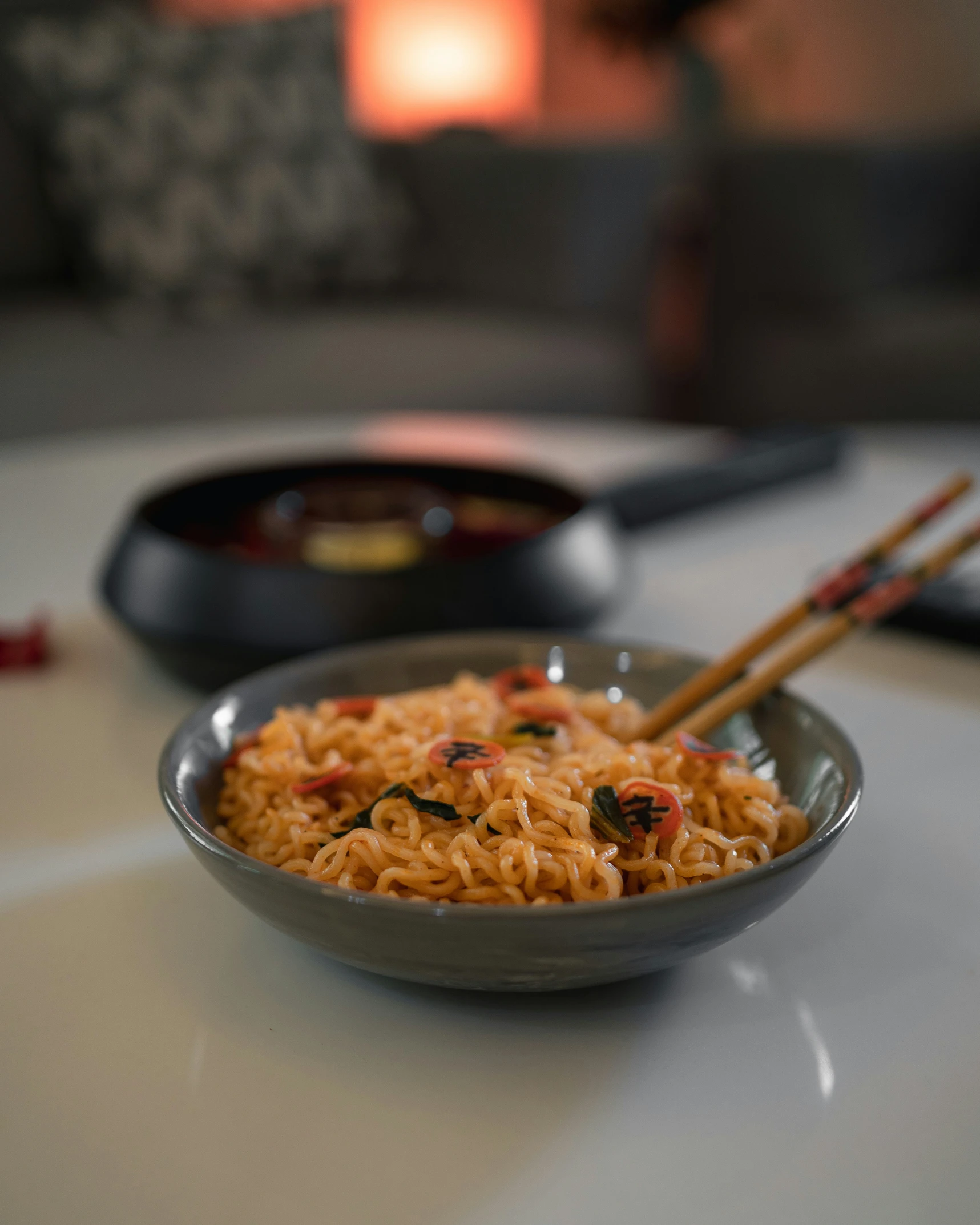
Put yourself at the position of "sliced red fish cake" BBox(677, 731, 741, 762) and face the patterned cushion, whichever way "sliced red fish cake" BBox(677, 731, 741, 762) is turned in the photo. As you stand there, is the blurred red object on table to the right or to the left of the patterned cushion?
left

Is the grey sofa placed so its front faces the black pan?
yes

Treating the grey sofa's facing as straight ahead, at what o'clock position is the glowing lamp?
The glowing lamp is roughly at 6 o'clock from the grey sofa.

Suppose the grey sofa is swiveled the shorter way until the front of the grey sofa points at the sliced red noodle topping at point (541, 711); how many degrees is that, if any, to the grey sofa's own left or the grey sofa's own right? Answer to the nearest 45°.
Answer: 0° — it already faces it

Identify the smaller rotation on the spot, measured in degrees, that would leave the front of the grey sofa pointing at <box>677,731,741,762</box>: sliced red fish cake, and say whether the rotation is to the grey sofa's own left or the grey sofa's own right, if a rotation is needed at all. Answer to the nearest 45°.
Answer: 0° — it already faces it

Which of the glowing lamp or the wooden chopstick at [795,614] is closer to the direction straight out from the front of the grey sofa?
the wooden chopstick

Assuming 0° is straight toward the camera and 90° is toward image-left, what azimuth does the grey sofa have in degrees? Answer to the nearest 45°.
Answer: approximately 0°

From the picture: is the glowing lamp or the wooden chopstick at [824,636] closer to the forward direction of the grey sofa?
the wooden chopstick

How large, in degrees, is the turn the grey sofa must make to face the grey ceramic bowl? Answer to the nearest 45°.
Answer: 0° — it already faces it

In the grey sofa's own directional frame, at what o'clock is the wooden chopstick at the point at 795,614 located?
The wooden chopstick is roughly at 12 o'clock from the grey sofa.

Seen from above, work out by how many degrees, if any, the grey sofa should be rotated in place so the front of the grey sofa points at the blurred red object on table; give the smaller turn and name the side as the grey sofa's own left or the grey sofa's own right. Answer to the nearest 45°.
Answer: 0° — it already faces it
